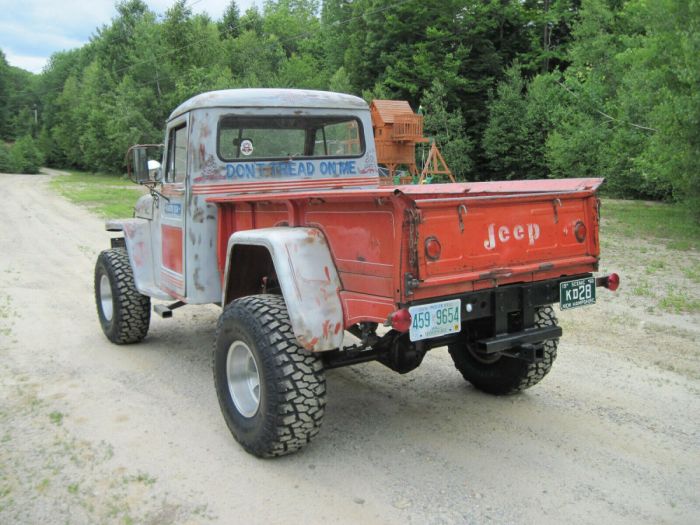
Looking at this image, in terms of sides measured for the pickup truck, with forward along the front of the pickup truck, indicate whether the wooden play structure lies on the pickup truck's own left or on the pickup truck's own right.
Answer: on the pickup truck's own right

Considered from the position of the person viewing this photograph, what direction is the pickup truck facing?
facing away from the viewer and to the left of the viewer
